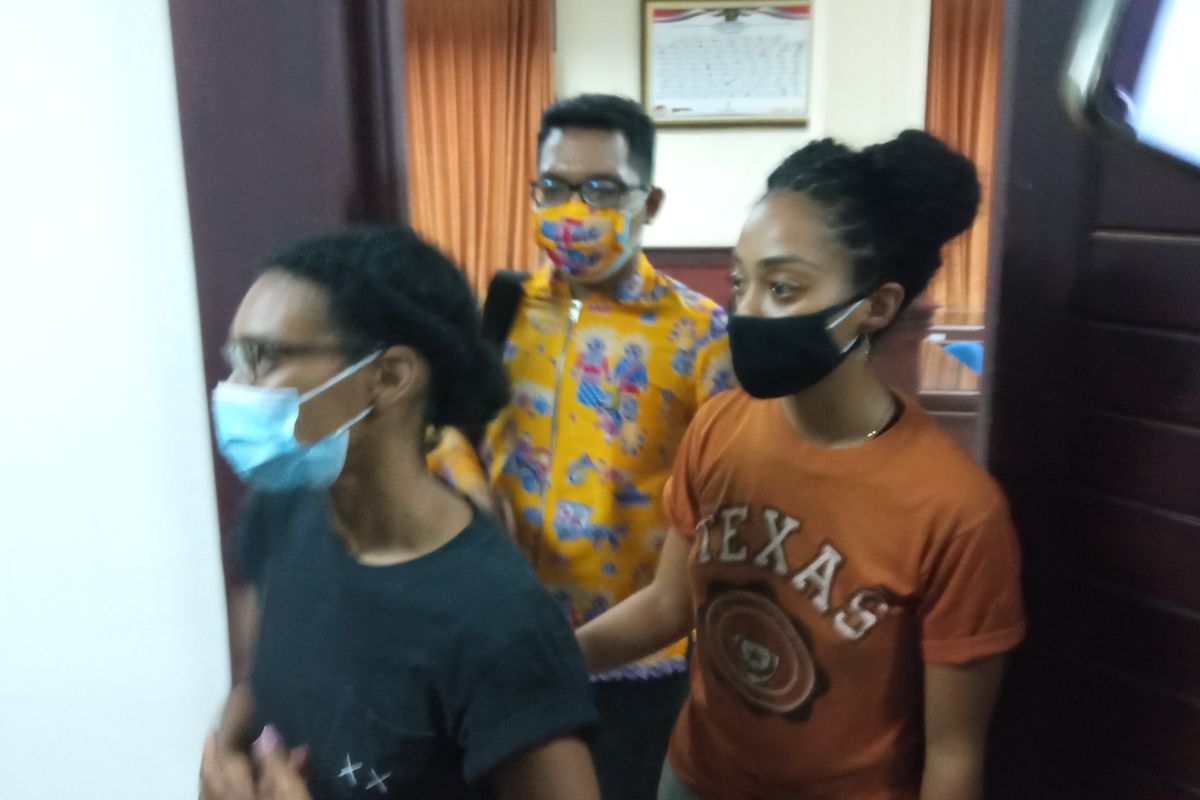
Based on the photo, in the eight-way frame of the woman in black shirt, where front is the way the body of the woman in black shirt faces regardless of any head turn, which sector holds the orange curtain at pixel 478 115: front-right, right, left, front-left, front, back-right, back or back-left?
back-right

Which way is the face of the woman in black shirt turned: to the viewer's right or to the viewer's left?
to the viewer's left

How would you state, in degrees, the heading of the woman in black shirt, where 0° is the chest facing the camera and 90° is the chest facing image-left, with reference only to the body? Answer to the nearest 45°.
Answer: approximately 45°

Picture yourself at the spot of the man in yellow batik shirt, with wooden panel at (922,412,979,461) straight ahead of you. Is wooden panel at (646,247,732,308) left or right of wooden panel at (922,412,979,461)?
left

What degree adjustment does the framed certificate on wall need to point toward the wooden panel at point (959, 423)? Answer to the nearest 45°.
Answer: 0° — it already faces it
